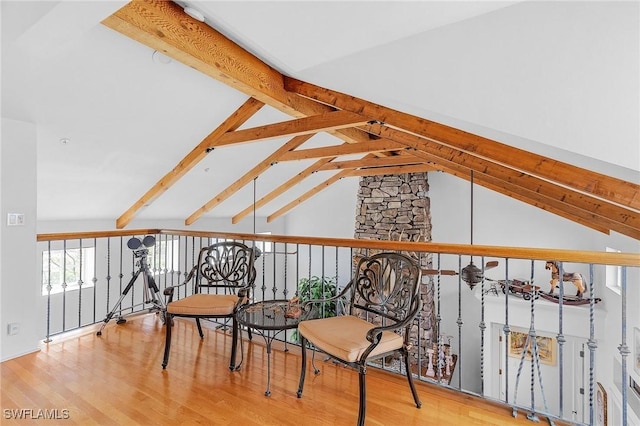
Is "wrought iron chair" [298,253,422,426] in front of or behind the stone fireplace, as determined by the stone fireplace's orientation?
in front

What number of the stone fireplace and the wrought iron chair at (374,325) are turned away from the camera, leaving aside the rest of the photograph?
0

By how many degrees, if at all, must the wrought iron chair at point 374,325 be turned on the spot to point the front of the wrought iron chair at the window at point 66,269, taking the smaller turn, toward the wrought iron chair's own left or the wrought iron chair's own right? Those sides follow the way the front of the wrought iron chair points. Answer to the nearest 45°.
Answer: approximately 90° to the wrought iron chair's own right

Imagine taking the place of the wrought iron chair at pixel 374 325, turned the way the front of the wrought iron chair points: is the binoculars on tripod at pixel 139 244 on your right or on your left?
on your right

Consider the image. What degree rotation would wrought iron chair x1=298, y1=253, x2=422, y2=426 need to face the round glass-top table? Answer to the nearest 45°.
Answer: approximately 45° to its right

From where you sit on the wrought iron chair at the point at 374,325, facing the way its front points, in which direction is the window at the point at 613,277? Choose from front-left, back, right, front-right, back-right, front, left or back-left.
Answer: back

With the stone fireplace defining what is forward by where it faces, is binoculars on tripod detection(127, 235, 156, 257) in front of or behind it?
in front

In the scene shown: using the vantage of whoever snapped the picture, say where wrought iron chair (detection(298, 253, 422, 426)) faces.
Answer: facing the viewer and to the left of the viewer

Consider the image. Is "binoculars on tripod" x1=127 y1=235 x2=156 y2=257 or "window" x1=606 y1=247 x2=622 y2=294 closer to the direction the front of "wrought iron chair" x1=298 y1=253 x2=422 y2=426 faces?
the binoculars on tripod

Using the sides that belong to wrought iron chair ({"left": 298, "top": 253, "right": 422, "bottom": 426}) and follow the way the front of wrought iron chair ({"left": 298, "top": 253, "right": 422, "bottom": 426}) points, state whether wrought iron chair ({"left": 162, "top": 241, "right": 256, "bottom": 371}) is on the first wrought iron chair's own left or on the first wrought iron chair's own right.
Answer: on the first wrought iron chair's own right

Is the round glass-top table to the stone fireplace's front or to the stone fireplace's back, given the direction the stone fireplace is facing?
to the front

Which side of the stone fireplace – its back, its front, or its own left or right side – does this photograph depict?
front
